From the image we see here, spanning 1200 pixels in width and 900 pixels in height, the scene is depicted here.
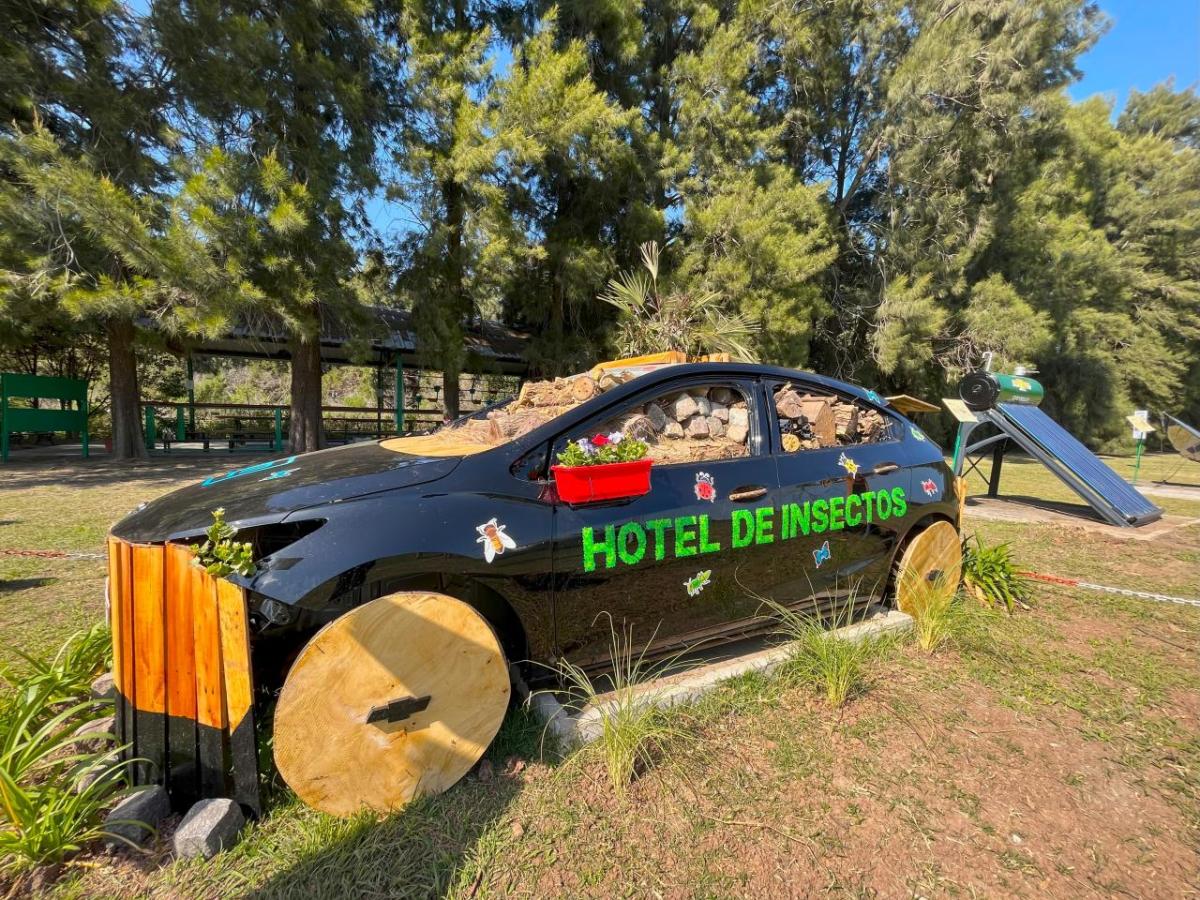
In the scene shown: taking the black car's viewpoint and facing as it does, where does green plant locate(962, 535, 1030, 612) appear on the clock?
The green plant is roughly at 7 o'clock from the black car.

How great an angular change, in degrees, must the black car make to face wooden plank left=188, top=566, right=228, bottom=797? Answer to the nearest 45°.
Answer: approximately 45° to its right

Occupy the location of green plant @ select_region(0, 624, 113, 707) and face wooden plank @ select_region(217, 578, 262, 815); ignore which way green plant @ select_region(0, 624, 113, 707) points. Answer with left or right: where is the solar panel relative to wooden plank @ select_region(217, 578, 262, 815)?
left

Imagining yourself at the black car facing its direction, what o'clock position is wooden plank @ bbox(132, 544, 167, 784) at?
The wooden plank is roughly at 1 o'clock from the black car.

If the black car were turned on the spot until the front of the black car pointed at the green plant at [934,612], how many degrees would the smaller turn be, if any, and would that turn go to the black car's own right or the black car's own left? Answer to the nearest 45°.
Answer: approximately 135° to the black car's own left

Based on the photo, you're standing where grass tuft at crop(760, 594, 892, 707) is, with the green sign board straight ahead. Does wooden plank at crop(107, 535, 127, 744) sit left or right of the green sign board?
left

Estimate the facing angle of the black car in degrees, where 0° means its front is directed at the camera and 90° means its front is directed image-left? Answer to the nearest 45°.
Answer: approximately 45°

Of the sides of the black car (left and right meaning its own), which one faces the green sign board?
right

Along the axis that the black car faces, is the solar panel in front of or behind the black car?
behind

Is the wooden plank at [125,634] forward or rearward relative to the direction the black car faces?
forward

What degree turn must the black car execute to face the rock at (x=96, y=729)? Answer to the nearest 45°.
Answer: approximately 45° to its right
